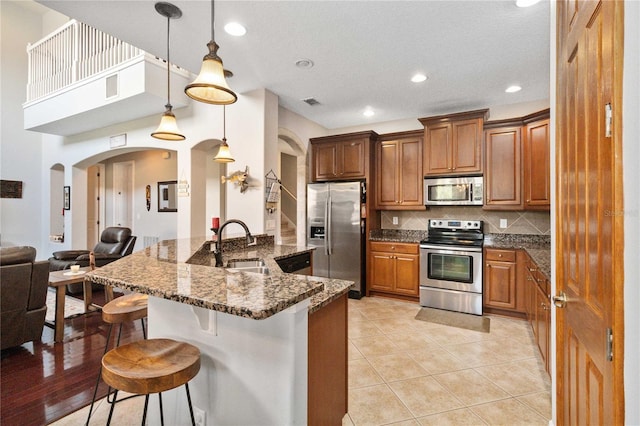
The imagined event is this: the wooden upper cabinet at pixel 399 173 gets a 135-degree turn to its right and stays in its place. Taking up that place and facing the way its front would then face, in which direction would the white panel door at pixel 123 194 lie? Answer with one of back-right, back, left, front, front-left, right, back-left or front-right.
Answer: front-left

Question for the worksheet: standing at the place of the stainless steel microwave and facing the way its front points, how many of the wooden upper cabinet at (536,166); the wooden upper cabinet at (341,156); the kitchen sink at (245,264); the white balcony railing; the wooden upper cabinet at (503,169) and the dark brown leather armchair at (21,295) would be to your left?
2

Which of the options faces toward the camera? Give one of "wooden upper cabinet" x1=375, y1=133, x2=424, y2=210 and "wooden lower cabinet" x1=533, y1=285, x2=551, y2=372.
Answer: the wooden upper cabinet

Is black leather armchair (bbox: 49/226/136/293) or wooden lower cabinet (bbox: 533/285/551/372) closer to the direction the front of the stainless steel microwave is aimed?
the wooden lower cabinet

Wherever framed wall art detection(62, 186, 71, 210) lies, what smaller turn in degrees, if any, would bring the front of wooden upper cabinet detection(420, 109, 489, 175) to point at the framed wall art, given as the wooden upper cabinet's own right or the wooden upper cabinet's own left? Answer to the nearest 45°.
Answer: approximately 90° to the wooden upper cabinet's own right

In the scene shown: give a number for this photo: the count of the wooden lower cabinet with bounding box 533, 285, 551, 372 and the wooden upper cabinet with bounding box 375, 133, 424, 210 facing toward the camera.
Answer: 1

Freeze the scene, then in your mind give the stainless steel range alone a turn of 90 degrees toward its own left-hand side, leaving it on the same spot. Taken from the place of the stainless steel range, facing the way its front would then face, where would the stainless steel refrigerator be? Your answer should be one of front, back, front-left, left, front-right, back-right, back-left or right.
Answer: back

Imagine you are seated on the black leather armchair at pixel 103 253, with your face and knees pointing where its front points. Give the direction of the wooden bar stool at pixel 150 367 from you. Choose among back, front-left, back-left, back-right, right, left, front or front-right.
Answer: front-left

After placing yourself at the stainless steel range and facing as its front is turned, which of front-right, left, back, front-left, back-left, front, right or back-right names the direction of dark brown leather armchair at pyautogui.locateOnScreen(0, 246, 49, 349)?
front-right

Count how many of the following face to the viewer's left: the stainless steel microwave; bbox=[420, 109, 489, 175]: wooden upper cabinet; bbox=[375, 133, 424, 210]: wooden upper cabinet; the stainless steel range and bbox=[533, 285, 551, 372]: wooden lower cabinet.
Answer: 1

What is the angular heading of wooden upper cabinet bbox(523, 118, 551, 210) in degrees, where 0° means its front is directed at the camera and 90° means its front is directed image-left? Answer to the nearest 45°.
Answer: approximately 45°

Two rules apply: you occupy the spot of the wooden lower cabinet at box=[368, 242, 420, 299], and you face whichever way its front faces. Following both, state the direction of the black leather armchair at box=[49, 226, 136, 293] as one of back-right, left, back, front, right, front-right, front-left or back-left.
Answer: right

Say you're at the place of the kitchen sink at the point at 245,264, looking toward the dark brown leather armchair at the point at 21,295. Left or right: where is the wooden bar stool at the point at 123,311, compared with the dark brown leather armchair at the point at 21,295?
left

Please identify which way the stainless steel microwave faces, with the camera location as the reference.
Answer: facing the viewer

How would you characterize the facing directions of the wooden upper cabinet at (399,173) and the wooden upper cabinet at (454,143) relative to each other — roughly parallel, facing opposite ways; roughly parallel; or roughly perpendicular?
roughly parallel

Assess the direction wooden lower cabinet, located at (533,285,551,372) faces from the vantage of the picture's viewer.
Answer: facing to the left of the viewer

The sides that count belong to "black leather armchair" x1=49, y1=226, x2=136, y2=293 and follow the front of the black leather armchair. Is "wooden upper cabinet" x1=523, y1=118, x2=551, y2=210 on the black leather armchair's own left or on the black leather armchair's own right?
on the black leather armchair's own left

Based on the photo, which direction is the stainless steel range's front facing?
toward the camera
